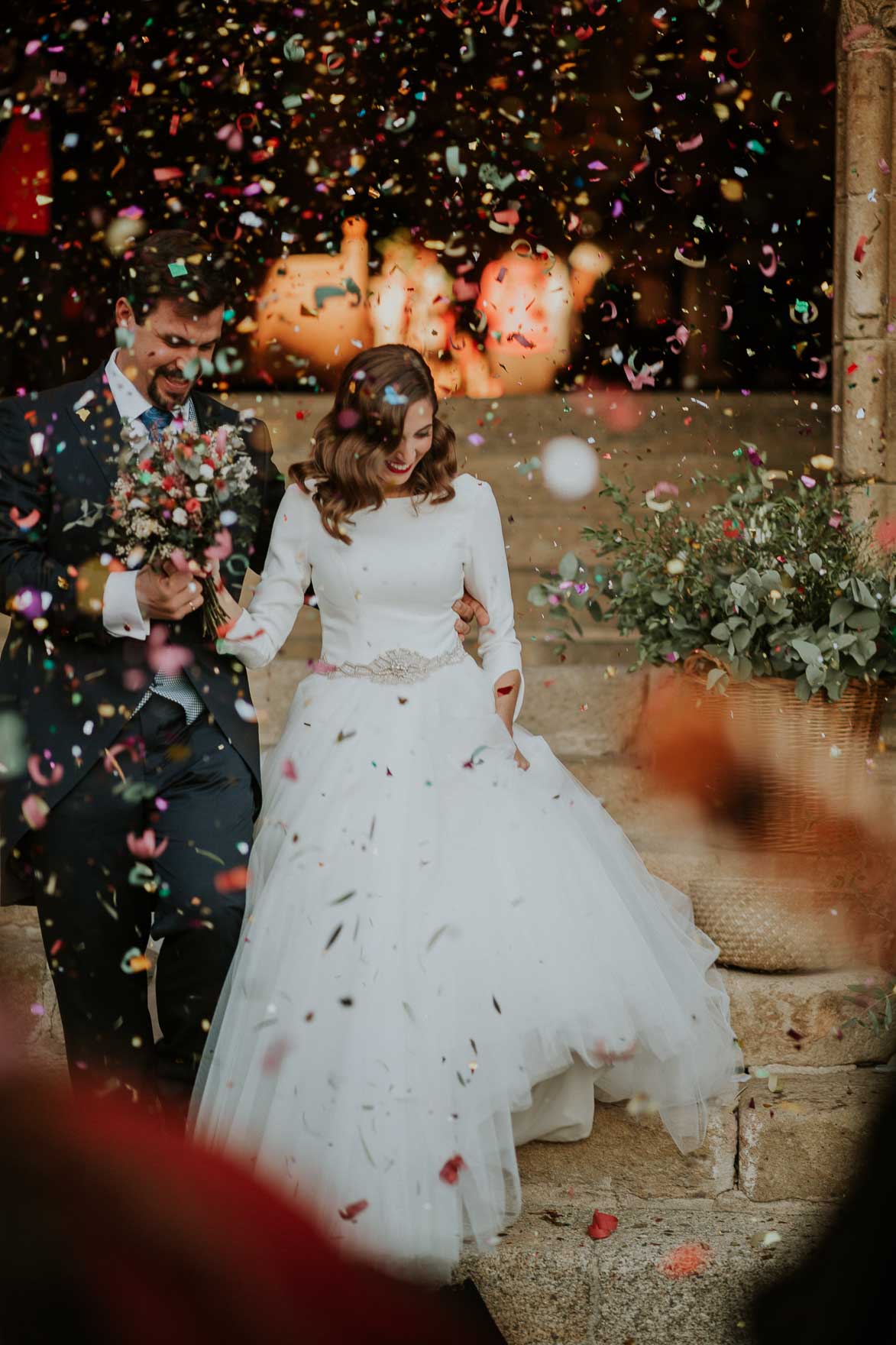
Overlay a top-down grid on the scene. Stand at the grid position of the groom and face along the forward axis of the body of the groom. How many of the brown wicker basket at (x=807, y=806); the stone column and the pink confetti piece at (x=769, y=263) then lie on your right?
0

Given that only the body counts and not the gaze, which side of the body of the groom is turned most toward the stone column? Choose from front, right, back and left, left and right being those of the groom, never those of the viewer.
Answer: left

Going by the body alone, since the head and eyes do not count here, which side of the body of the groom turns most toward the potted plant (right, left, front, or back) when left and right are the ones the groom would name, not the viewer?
left

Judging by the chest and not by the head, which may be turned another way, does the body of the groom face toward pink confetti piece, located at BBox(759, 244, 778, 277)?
no

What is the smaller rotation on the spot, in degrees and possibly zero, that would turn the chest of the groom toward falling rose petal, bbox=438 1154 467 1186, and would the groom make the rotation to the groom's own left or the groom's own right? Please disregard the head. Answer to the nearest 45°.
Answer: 0° — they already face it

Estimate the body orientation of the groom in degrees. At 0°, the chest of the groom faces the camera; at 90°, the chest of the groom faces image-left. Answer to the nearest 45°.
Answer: approximately 315°

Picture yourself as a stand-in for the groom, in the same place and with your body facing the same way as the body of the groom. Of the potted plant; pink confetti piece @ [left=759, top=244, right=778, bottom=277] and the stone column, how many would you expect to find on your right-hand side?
0

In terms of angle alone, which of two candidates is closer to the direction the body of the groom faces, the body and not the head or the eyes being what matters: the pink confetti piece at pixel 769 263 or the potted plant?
the potted plant

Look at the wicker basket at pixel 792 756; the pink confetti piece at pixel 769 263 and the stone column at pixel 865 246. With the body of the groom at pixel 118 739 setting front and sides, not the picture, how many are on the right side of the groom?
0

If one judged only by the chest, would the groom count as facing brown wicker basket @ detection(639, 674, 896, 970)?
no

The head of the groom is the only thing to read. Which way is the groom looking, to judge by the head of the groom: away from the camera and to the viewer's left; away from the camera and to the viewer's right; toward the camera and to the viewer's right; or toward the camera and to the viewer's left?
toward the camera and to the viewer's right
